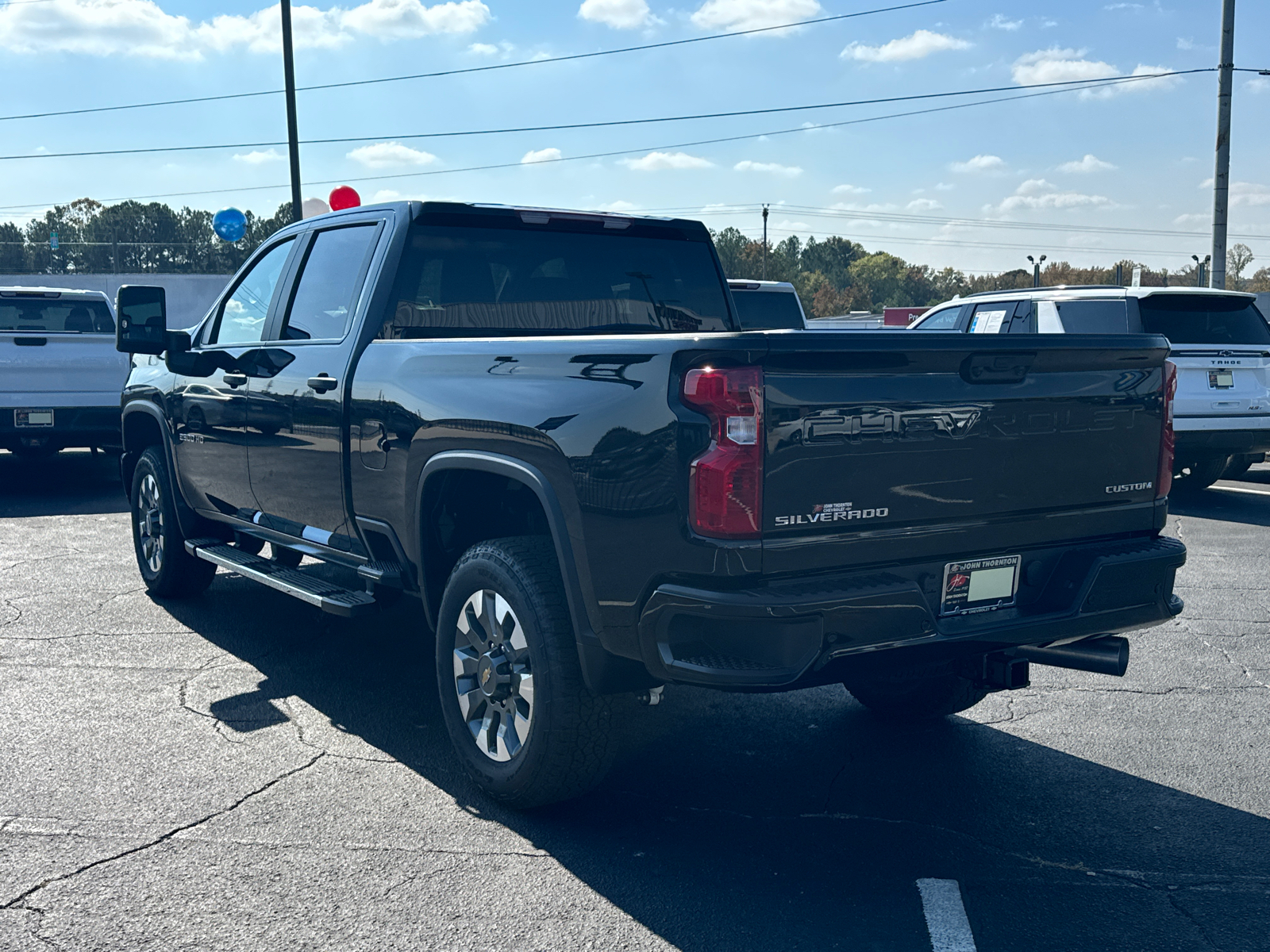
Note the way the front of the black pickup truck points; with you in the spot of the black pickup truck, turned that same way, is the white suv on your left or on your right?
on your right

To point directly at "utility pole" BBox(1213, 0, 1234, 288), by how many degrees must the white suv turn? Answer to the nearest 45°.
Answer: approximately 45° to its right

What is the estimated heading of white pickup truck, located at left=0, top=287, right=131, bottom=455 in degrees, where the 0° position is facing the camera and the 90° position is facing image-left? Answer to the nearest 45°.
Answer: approximately 180°

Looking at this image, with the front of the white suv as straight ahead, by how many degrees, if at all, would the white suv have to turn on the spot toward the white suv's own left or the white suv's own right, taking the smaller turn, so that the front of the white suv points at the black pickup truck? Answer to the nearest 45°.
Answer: approximately 135° to the white suv's own left

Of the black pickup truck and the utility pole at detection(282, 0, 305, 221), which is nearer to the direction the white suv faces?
the utility pole

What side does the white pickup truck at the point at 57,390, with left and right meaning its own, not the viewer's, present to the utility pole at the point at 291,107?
front

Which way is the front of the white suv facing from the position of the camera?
facing away from the viewer and to the left of the viewer

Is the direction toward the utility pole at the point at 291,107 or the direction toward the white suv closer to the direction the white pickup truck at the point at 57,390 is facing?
the utility pole

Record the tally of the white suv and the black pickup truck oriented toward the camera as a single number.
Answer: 0

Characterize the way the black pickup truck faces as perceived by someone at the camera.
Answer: facing away from the viewer and to the left of the viewer

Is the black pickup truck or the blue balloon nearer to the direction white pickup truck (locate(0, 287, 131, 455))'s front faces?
the blue balloon

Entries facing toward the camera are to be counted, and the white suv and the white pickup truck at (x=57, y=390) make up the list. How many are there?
0

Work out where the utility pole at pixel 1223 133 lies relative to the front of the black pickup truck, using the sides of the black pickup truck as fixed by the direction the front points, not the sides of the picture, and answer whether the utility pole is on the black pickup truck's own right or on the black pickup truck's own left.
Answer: on the black pickup truck's own right

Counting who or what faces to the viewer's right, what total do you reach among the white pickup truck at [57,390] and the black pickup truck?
0
